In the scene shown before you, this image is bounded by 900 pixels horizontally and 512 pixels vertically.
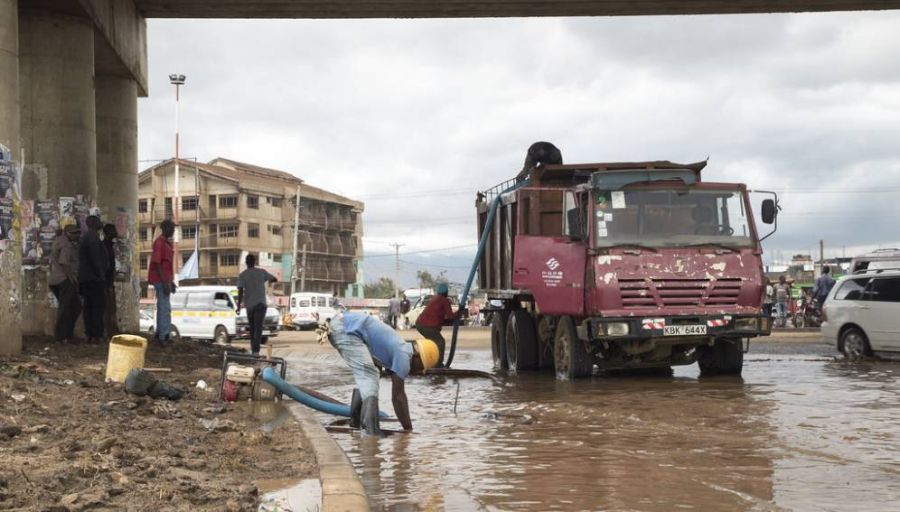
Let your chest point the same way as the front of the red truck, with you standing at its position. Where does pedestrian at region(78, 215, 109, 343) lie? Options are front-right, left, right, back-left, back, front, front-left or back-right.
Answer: back-right

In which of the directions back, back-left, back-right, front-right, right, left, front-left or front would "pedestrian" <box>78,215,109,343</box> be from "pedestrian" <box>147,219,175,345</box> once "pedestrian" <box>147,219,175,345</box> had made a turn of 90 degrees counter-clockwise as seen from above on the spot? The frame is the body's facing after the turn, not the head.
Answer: back-left

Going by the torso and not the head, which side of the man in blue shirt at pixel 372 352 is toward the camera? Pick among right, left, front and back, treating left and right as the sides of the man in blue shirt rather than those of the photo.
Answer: right
